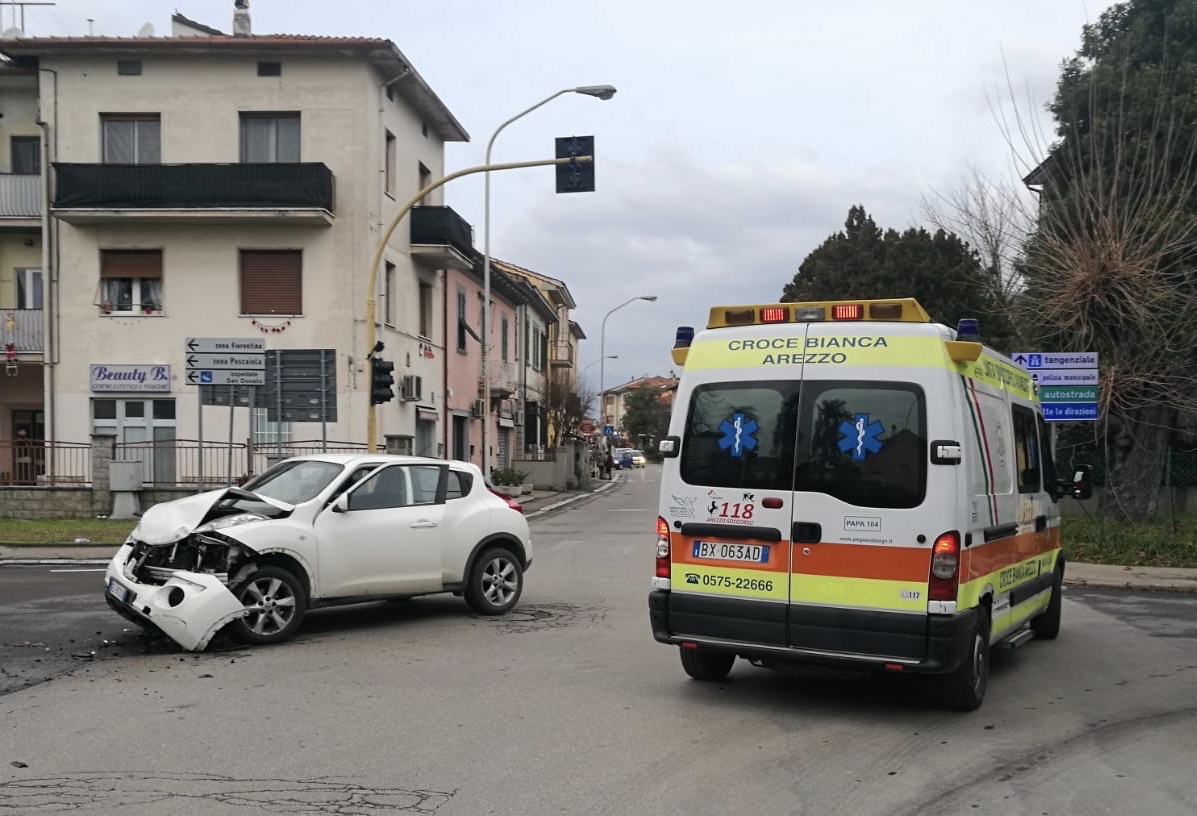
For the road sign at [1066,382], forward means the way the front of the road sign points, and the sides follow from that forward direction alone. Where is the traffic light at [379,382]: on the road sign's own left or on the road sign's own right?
on the road sign's own right

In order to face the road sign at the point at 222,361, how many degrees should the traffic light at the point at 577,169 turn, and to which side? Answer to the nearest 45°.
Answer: approximately 90° to its left

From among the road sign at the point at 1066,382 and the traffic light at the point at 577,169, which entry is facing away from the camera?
the traffic light

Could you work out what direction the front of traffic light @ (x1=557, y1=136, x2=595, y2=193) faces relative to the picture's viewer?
facing away from the viewer

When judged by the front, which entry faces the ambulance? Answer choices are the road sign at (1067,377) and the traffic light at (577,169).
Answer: the road sign

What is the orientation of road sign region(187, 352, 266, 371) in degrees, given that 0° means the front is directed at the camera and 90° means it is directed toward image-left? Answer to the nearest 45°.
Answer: approximately 0°

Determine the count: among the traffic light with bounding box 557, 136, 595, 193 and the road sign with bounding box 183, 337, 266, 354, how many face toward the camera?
1

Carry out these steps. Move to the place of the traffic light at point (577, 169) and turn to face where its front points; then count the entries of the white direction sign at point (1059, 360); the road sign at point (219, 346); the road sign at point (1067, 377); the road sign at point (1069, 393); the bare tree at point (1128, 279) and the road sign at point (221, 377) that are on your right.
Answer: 4

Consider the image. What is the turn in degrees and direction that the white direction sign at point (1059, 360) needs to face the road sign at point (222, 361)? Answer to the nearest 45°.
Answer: approximately 90° to its right

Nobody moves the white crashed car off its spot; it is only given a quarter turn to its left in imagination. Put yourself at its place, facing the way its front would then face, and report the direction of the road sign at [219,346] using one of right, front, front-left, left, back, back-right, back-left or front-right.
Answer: back-left
